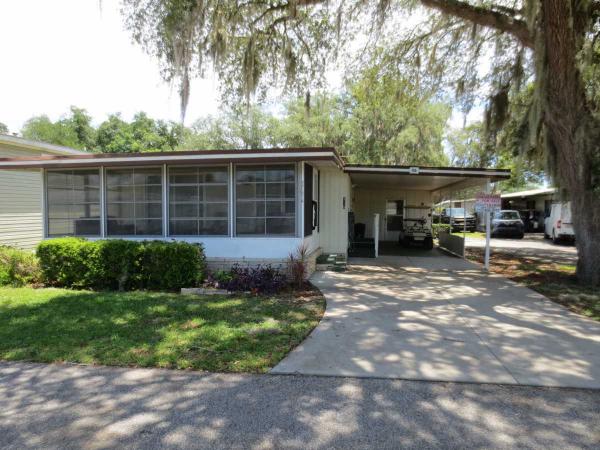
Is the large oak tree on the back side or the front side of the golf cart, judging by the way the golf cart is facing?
on the front side

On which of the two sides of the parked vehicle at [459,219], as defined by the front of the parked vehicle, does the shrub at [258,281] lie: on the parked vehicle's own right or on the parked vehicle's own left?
on the parked vehicle's own right

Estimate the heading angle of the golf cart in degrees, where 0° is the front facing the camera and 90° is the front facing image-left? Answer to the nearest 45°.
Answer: approximately 0°

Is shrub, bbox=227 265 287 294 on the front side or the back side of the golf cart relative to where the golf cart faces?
on the front side

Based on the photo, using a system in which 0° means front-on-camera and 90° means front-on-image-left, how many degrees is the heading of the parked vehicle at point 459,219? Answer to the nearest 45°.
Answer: approximately 315°
